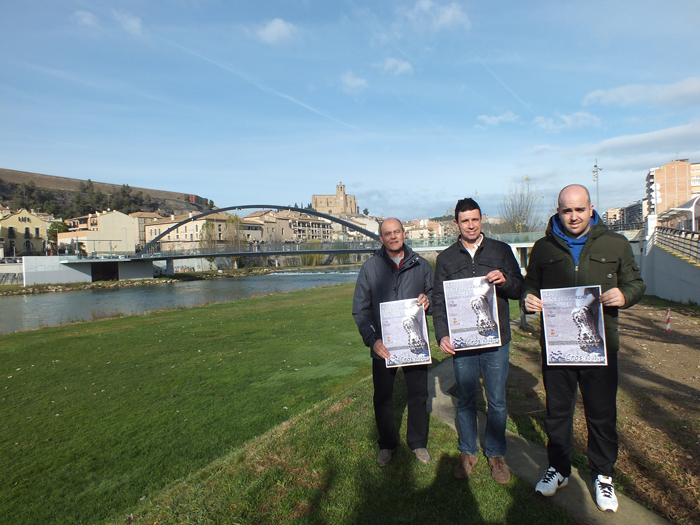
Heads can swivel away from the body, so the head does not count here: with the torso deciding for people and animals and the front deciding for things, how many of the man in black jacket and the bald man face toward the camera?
2

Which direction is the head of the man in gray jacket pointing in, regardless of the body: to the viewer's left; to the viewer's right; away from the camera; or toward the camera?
toward the camera

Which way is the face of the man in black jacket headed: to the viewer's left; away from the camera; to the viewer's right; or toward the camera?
toward the camera

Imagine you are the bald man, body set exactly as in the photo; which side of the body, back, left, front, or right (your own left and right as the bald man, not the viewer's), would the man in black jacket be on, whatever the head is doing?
right

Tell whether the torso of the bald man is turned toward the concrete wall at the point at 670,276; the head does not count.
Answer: no

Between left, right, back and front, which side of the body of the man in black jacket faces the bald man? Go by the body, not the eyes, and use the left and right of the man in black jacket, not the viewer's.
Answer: left

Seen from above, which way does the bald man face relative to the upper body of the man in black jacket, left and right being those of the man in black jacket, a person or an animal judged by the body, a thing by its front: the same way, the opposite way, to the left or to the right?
the same way

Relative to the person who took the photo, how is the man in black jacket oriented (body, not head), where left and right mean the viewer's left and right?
facing the viewer

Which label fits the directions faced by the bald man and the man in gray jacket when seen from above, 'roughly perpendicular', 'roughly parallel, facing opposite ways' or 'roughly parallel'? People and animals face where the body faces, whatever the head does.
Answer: roughly parallel

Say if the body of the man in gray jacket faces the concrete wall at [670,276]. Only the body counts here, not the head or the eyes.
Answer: no

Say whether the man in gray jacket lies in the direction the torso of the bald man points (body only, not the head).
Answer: no

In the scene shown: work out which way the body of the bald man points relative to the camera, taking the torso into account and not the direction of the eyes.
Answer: toward the camera

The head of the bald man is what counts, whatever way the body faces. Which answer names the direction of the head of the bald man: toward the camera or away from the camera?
toward the camera

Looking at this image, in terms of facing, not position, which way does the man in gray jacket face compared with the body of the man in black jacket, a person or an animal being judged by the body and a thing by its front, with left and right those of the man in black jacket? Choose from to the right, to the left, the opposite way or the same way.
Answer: the same way

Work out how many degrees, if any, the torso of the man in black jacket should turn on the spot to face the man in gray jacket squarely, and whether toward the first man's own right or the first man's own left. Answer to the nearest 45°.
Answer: approximately 90° to the first man's own right

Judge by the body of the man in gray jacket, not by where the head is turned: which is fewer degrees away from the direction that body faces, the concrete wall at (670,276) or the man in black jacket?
the man in black jacket
